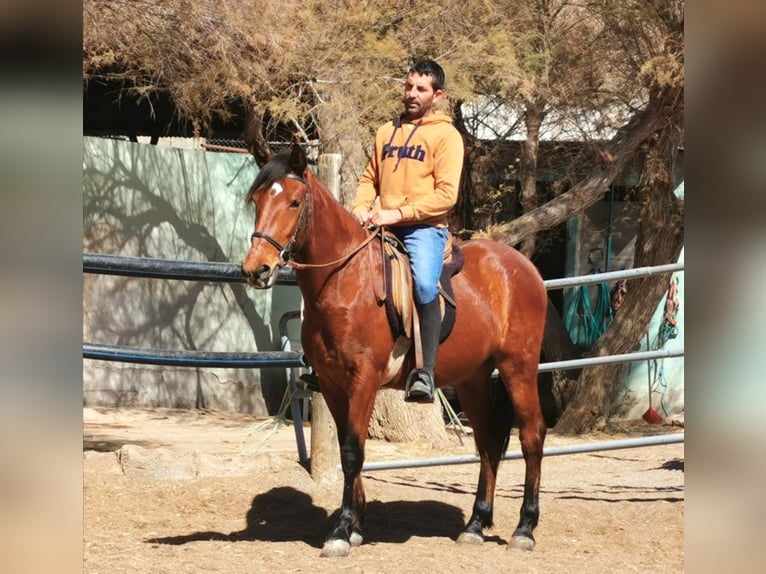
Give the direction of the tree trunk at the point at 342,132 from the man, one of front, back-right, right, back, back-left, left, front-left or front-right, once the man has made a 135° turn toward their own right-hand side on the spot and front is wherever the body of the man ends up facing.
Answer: front

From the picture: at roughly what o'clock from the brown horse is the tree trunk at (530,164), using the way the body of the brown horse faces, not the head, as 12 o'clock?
The tree trunk is roughly at 5 o'clock from the brown horse.

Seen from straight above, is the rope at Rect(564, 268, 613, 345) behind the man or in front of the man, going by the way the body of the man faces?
behind

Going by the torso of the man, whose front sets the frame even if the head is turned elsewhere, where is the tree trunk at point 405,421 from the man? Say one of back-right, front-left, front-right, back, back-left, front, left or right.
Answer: back-right

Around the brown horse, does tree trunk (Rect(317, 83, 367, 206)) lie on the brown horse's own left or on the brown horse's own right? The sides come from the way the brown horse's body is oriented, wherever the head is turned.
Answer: on the brown horse's own right

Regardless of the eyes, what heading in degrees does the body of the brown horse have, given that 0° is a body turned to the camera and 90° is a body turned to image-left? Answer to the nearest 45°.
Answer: approximately 45°

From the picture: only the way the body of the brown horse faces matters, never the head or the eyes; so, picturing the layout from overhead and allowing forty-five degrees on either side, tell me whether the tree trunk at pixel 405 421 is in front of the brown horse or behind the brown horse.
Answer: behind

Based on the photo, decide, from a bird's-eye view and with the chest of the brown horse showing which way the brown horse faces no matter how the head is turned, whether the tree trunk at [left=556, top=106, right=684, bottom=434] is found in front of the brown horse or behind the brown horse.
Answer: behind

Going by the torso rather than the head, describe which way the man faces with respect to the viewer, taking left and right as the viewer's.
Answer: facing the viewer and to the left of the viewer
